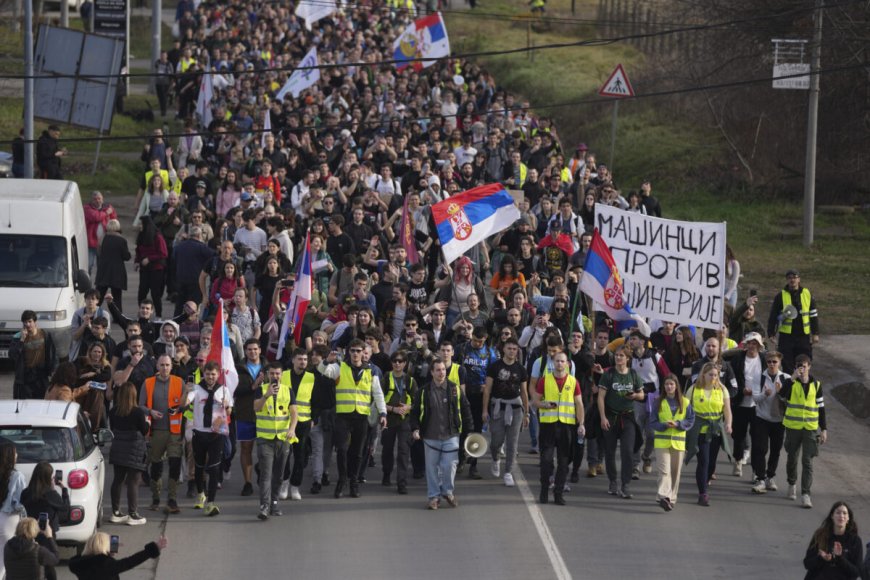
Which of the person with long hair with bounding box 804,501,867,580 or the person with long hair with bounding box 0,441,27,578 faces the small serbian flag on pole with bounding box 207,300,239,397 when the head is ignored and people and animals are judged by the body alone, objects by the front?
the person with long hair with bounding box 0,441,27,578

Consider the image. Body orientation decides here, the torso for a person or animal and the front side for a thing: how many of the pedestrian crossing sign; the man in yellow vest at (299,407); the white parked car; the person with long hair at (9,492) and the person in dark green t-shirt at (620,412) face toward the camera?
3

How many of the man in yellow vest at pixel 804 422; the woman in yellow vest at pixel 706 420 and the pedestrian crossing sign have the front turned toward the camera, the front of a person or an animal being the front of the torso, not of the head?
3

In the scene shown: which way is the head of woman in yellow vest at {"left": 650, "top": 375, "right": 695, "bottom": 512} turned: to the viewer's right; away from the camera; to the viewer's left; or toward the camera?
toward the camera

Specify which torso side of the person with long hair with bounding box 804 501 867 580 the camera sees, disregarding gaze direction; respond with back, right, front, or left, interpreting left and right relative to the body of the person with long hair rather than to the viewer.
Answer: front

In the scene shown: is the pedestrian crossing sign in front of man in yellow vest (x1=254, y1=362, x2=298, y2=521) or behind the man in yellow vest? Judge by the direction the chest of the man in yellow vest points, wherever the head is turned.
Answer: behind

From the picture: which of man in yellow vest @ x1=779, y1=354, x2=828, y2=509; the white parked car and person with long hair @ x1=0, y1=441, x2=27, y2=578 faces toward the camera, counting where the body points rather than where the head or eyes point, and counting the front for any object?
the man in yellow vest

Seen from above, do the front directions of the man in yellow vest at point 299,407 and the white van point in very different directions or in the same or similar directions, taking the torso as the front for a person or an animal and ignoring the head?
same or similar directions

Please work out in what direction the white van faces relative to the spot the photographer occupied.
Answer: facing the viewer

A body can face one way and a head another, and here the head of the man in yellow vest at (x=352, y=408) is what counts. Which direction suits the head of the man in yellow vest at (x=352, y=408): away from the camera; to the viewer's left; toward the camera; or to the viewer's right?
toward the camera

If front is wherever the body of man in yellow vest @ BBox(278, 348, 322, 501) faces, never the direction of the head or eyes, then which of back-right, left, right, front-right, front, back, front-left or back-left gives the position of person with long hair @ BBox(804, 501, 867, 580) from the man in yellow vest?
front-left

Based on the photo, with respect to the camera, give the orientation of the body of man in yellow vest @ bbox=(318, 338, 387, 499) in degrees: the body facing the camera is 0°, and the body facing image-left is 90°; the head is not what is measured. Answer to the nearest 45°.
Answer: approximately 0°

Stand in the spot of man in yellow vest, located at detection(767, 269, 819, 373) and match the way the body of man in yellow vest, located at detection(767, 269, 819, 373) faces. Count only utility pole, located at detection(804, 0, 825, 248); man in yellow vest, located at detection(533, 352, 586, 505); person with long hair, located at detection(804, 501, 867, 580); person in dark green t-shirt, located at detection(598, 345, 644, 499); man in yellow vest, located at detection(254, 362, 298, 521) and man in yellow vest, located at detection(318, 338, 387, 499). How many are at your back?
1

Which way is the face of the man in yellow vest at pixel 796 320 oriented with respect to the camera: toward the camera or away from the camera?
toward the camera

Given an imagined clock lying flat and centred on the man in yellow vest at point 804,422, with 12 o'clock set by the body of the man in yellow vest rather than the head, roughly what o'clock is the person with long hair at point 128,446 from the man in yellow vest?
The person with long hair is roughly at 2 o'clock from the man in yellow vest.

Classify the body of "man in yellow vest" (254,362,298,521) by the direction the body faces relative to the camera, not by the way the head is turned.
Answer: toward the camera

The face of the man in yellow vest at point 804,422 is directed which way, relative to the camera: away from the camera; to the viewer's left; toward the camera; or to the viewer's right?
toward the camera
